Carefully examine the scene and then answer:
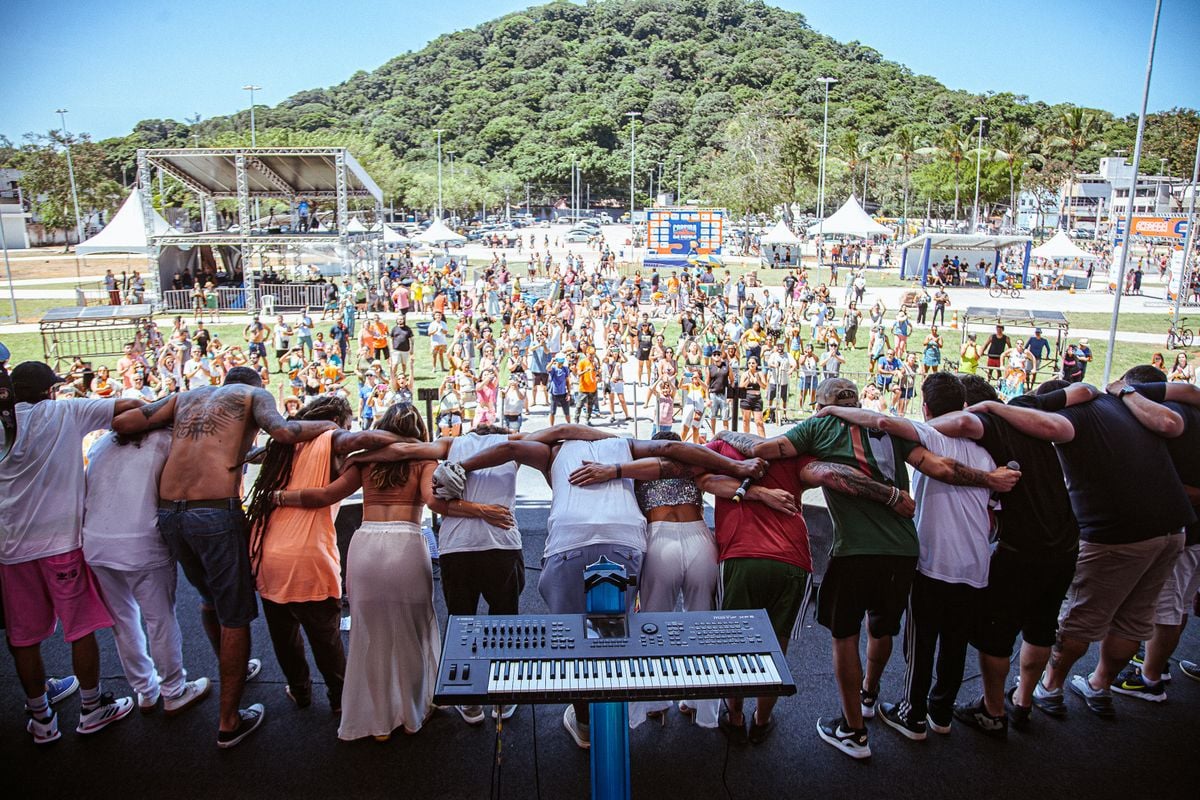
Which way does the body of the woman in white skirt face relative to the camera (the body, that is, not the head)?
away from the camera

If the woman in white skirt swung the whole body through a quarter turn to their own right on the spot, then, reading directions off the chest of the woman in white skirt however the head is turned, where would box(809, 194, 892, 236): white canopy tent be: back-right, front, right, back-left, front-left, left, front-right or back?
front-left

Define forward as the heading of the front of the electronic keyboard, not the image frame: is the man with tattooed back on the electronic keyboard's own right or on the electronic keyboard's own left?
on the electronic keyboard's own right

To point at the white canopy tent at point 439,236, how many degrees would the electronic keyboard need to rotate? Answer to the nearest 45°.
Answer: approximately 180°

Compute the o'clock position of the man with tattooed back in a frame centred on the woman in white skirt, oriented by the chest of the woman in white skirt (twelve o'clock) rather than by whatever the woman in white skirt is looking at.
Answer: The man with tattooed back is roughly at 10 o'clock from the woman in white skirt.

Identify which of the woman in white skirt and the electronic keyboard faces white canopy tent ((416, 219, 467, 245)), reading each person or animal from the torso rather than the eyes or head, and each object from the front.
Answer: the woman in white skirt

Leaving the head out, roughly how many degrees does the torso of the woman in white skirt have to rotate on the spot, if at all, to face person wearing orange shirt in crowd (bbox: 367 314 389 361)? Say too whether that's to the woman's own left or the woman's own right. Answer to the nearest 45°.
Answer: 0° — they already face them

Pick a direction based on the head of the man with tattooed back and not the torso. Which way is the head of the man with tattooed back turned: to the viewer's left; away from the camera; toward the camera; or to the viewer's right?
away from the camera

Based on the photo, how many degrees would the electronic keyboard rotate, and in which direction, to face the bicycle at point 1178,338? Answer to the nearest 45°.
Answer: approximately 135° to its left

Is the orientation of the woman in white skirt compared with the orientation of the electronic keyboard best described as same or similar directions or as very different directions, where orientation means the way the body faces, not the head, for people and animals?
very different directions

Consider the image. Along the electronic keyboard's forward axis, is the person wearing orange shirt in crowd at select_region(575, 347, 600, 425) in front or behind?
behind

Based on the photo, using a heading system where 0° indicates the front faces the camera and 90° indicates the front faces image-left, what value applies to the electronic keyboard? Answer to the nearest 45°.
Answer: approximately 0°

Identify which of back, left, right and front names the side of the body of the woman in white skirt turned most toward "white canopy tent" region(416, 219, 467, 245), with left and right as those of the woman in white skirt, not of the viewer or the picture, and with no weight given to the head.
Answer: front
